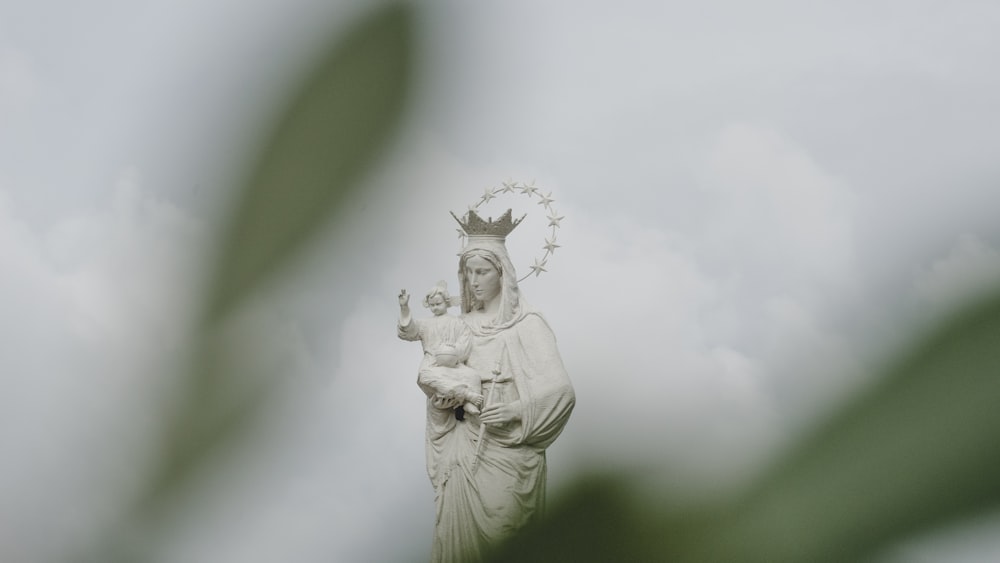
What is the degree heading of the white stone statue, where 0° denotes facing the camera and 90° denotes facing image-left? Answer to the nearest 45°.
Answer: approximately 45°

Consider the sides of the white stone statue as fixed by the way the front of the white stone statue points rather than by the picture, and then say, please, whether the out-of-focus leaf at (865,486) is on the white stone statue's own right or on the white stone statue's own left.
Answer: on the white stone statue's own left

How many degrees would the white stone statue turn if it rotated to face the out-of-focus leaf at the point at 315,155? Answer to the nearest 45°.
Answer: approximately 45° to its left
